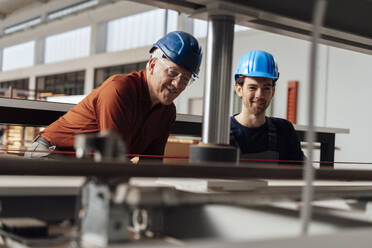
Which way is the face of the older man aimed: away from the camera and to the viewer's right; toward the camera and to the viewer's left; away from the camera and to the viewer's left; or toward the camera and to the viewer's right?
toward the camera and to the viewer's right

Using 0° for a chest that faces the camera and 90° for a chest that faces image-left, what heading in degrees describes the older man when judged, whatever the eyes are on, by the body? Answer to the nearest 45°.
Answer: approximately 315°

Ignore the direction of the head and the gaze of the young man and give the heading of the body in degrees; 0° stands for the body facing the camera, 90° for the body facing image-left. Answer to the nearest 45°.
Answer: approximately 0°

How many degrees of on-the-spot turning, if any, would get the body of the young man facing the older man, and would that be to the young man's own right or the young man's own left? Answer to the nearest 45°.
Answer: approximately 45° to the young man's own right
